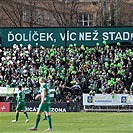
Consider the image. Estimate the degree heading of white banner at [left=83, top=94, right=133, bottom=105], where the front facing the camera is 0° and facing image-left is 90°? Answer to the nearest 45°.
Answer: approximately 0°

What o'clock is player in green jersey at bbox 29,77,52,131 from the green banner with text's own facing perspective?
The player in green jersey is roughly at 12 o'clock from the green banner with text.

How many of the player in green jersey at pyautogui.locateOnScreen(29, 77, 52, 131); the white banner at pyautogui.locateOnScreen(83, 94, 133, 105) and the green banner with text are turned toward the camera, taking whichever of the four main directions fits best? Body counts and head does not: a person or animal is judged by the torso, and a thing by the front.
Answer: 2
